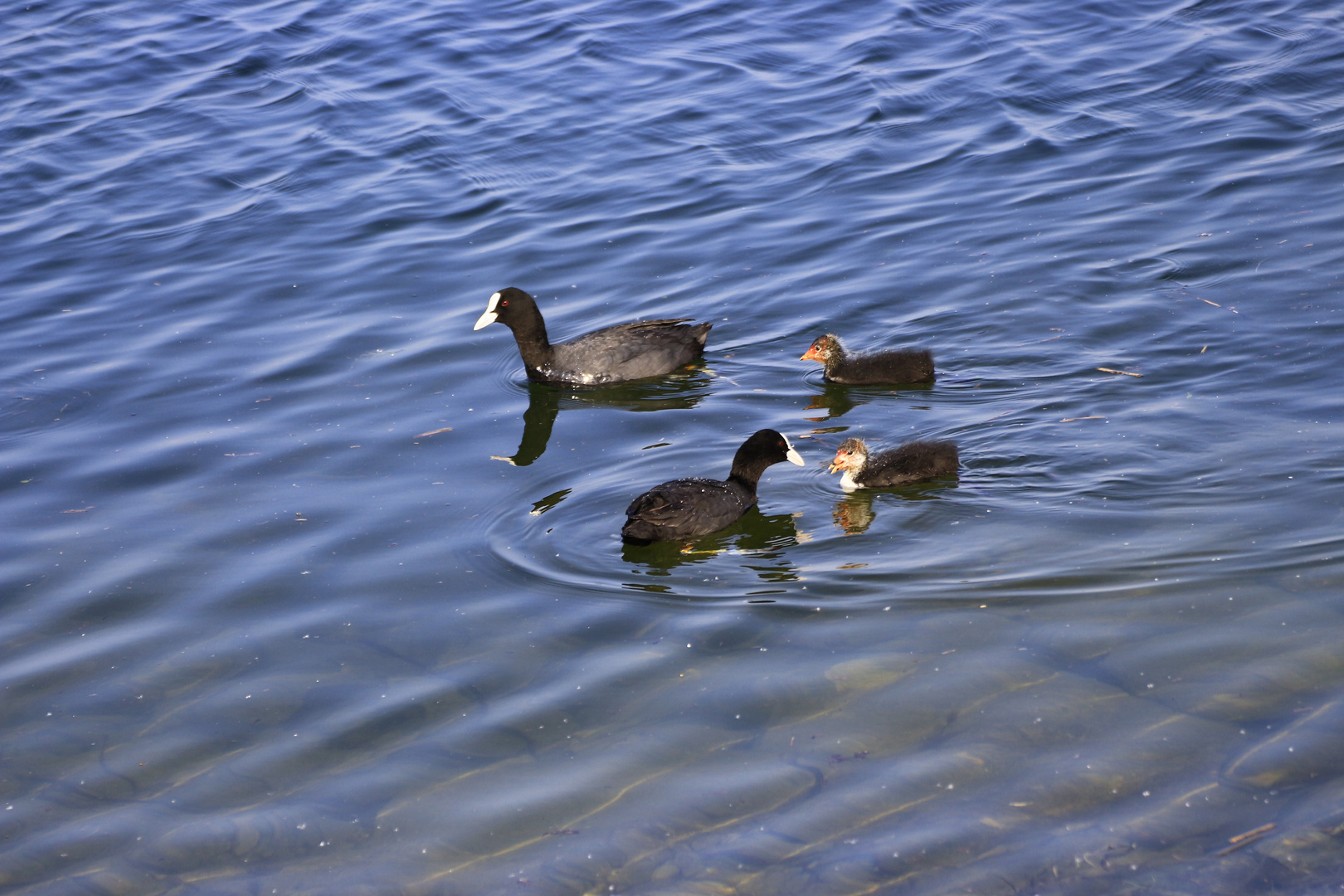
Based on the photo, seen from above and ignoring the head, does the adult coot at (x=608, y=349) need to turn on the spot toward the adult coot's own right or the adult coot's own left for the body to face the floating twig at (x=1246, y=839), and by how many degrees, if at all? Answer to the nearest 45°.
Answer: approximately 90° to the adult coot's own left

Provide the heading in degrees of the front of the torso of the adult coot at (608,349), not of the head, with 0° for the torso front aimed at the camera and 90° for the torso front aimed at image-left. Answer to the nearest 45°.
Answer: approximately 90°

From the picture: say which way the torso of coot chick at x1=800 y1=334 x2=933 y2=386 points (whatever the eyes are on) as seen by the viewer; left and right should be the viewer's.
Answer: facing to the left of the viewer

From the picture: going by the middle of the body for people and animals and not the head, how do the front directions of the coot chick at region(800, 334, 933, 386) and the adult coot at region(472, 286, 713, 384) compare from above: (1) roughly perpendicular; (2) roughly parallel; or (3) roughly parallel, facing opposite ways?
roughly parallel

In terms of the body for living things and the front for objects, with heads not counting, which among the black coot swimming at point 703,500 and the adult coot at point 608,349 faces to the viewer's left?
the adult coot

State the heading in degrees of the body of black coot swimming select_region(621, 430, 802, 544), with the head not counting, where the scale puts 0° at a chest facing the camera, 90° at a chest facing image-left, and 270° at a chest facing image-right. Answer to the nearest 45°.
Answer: approximately 225°

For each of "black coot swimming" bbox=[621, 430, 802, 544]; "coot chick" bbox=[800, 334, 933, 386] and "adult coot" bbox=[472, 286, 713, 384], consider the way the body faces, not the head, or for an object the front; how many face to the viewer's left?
2

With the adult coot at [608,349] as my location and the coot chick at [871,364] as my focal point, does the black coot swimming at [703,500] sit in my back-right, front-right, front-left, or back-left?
front-right
